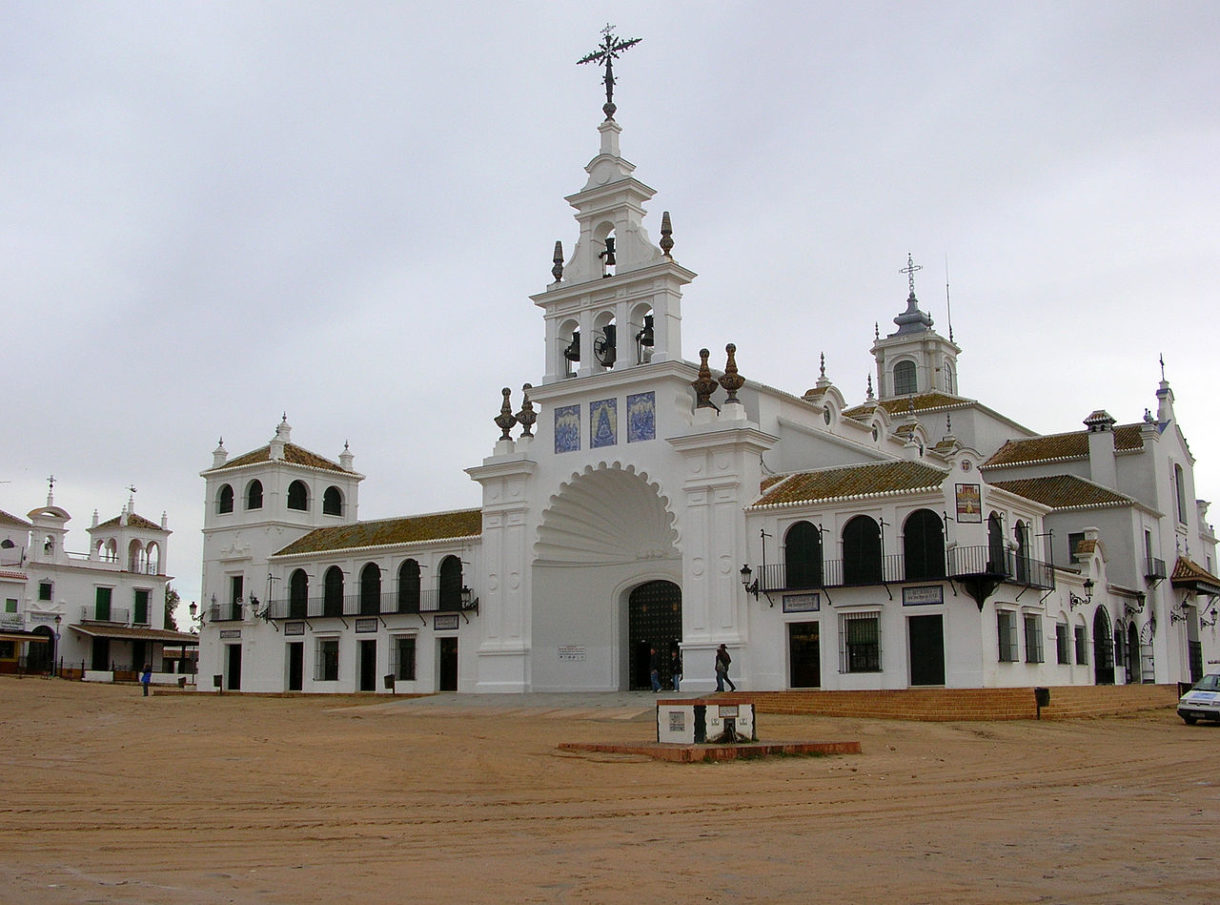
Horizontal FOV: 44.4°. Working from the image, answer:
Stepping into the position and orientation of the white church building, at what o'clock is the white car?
The white car is roughly at 9 o'clock from the white church building.

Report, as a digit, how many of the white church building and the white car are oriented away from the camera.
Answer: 0

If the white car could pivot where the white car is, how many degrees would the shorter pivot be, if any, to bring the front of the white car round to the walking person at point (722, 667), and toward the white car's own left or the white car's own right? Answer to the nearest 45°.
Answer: approximately 45° to the white car's own right

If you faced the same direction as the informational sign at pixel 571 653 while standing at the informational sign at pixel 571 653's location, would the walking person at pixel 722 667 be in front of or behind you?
in front

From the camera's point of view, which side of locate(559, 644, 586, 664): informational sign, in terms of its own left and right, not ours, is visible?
front

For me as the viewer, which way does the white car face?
facing the viewer and to the left of the viewer

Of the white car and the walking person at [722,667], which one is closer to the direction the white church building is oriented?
the walking person

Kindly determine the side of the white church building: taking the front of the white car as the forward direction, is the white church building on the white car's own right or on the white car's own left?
on the white car's own right

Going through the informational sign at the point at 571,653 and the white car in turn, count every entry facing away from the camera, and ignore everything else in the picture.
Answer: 0

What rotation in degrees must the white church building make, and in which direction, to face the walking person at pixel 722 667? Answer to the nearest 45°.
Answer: approximately 45° to its left
